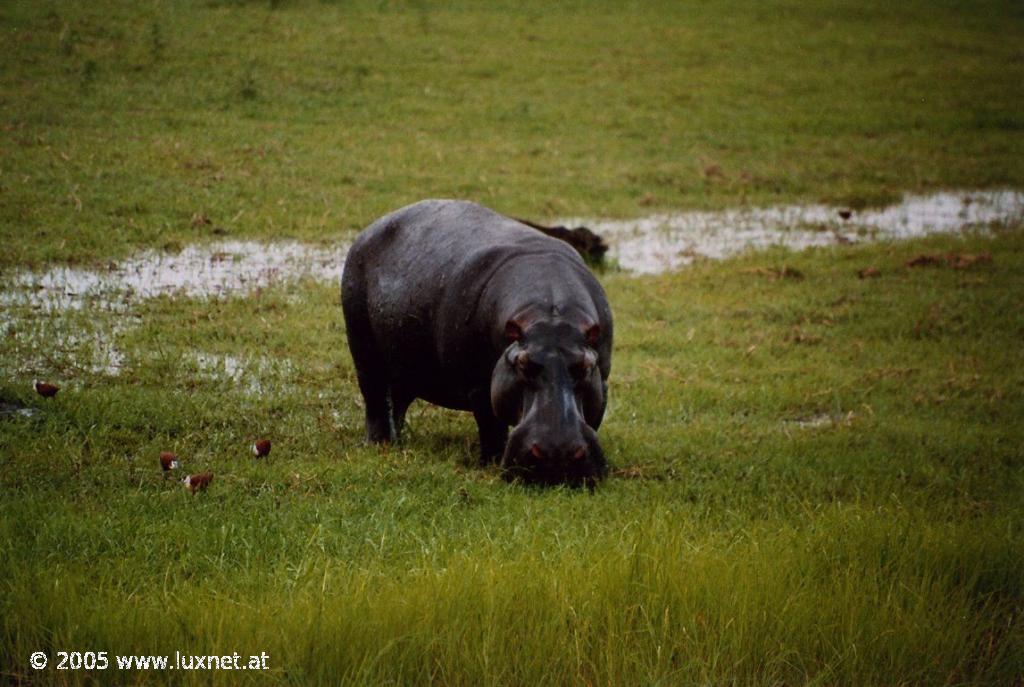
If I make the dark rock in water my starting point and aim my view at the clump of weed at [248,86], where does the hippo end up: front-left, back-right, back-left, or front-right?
back-left

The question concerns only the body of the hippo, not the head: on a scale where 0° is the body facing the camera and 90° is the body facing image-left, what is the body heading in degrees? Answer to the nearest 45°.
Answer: approximately 315°

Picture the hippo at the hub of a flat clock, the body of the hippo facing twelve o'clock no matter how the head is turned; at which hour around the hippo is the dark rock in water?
The dark rock in water is roughly at 8 o'clock from the hippo.

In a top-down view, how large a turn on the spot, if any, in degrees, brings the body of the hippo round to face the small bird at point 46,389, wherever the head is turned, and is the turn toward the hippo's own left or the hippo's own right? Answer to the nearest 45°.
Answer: approximately 135° to the hippo's own right

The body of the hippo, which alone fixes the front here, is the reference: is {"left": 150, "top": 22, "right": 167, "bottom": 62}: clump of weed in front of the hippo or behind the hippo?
behind

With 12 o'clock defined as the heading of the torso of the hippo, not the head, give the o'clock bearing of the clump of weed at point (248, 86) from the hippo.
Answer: The clump of weed is roughly at 7 o'clock from the hippo.
